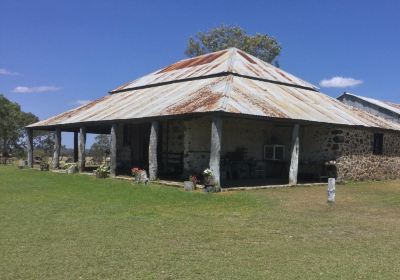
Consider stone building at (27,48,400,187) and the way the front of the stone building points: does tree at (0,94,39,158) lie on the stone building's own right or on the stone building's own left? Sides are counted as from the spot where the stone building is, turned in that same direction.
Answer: on the stone building's own right

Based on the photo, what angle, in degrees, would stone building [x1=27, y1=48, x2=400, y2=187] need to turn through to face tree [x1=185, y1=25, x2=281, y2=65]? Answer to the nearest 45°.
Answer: approximately 135° to its right

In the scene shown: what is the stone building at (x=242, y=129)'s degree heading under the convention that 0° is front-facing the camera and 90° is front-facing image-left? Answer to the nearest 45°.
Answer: approximately 45°
